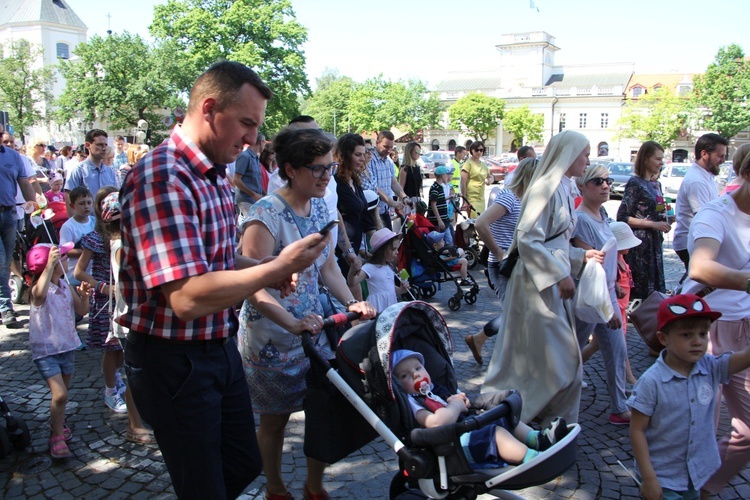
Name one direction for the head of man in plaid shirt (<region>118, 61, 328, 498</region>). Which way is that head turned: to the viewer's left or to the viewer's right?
to the viewer's right

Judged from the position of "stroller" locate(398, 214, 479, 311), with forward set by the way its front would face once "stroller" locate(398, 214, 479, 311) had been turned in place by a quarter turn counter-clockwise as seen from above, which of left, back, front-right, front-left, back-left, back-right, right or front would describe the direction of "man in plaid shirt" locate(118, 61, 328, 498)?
back-right

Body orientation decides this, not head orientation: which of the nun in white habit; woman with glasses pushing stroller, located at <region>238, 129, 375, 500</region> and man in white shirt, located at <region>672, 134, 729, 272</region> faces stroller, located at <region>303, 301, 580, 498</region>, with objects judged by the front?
the woman with glasses pushing stroller

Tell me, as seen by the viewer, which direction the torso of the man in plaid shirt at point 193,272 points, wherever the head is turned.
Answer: to the viewer's right

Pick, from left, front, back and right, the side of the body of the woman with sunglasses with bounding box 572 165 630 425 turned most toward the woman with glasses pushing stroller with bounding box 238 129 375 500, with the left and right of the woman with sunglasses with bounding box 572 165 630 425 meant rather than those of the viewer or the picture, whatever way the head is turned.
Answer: right

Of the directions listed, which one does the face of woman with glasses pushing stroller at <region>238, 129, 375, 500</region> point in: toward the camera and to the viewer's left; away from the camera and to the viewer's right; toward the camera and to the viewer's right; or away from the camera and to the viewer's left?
toward the camera and to the viewer's right
